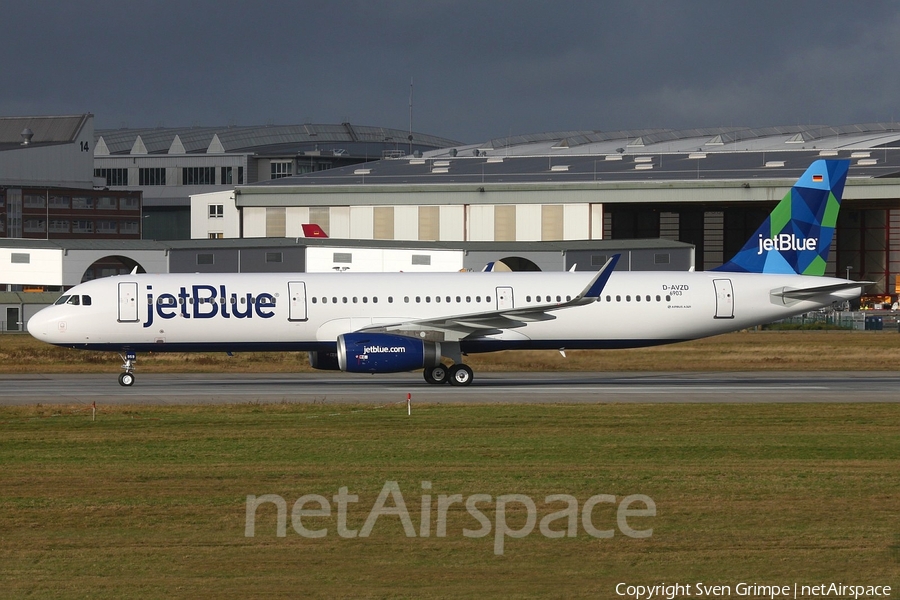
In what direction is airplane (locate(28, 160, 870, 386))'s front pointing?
to the viewer's left
